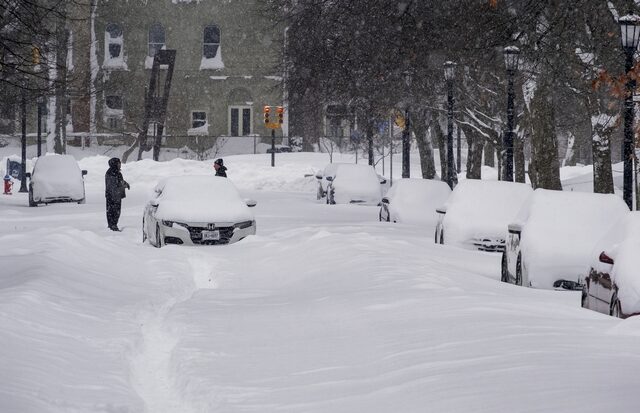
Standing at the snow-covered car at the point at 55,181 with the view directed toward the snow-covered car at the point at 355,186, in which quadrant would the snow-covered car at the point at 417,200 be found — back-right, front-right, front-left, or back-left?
front-right

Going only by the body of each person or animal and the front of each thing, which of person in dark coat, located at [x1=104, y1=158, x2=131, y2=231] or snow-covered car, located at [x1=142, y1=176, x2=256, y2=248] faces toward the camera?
the snow-covered car

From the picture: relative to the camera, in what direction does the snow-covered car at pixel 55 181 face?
facing the viewer

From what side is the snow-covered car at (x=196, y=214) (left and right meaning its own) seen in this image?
front

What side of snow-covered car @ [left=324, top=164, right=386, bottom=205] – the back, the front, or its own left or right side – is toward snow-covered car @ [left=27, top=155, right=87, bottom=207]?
right

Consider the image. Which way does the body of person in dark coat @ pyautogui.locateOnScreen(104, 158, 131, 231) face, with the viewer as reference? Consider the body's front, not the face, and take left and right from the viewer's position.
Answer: facing to the right of the viewer

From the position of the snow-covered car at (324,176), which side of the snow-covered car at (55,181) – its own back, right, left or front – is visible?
left

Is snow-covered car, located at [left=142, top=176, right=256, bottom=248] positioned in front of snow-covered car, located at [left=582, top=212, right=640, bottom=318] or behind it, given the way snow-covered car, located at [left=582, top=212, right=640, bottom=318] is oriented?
behind
